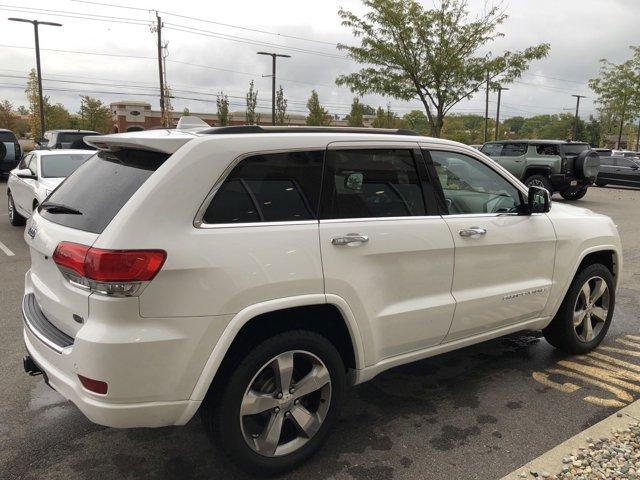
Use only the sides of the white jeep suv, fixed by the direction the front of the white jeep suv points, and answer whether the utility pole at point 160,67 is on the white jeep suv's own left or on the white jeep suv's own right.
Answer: on the white jeep suv's own left

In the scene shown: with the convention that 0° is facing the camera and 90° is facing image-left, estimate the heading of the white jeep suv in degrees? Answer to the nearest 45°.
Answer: approximately 225°

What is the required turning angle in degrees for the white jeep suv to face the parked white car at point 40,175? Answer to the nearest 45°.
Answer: approximately 90° to its left

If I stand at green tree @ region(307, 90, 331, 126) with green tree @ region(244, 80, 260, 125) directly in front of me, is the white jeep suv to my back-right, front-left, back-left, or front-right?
front-left

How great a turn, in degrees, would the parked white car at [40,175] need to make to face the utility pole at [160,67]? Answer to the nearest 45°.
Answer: approximately 135° to its left

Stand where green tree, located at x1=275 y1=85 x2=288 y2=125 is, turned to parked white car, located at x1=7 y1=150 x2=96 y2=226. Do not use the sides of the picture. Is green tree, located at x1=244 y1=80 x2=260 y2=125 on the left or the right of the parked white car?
right

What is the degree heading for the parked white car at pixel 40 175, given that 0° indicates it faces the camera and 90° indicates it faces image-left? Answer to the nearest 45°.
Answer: approximately 315°

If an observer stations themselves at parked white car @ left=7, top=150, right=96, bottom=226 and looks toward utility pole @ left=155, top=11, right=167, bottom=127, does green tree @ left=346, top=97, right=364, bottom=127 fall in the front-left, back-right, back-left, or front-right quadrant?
front-right

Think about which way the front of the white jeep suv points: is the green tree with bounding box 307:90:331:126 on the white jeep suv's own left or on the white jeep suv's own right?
on the white jeep suv's own left

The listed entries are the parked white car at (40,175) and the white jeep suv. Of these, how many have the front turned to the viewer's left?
0

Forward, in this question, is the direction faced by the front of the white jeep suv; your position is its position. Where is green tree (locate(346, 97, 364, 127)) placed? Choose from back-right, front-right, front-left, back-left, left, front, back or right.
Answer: front-left
